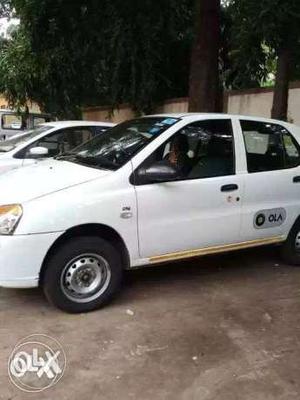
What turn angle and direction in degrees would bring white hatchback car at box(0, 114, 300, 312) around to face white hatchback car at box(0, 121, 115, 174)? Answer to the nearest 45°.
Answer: approximately 90° to its right

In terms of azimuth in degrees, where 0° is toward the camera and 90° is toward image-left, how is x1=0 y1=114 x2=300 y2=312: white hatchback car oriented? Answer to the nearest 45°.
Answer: approximately 45°

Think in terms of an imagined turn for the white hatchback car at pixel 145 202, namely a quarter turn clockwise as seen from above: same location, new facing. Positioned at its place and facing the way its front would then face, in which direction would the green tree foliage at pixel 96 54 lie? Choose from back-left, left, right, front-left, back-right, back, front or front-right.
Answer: front-right

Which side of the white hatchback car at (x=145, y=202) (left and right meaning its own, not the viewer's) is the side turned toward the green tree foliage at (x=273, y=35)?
back

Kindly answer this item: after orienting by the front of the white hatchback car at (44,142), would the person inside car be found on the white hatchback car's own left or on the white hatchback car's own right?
on the white hatchback car's own left

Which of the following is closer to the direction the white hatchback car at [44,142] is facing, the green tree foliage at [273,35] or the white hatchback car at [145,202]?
the white hatchback car

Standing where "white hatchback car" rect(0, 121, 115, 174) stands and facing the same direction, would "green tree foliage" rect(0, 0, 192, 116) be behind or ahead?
behind

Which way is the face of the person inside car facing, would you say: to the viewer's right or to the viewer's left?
to the viewer's left

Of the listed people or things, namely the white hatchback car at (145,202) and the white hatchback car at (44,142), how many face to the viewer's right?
0

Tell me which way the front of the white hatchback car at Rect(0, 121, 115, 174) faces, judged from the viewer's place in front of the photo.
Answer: facing the viewer and to the left of the viewer

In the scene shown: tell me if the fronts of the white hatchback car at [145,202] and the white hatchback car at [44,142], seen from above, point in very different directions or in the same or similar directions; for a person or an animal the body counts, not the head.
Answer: same or similar directions

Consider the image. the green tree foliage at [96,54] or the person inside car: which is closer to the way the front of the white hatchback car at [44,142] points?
the person inside car
